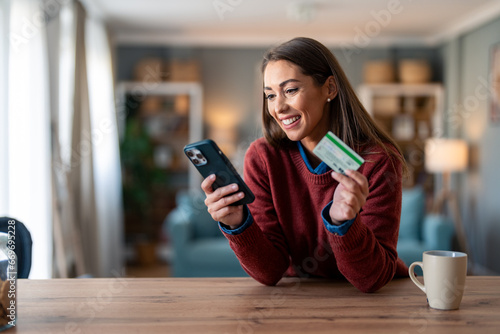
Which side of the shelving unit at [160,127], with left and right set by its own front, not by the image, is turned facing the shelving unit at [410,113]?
left

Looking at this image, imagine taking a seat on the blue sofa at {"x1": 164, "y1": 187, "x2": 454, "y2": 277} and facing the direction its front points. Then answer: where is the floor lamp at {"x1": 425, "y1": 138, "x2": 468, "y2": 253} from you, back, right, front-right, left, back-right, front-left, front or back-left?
back-left

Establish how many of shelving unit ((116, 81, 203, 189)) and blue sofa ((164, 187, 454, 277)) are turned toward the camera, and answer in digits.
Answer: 2

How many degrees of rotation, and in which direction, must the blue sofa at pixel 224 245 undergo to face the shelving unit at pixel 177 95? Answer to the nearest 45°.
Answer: approximately 135° to its right

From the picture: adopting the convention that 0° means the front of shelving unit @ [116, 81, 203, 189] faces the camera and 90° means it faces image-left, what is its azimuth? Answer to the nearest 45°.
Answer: approximately 0°

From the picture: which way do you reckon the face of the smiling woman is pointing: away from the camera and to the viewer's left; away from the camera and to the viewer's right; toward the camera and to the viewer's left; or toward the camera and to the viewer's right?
toward the camera and to the viewer's left

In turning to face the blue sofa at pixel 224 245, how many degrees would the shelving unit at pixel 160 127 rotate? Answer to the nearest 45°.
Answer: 0° — it already faces it

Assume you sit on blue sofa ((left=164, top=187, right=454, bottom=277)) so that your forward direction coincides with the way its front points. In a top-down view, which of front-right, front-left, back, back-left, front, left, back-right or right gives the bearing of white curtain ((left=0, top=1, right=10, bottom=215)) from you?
front-right

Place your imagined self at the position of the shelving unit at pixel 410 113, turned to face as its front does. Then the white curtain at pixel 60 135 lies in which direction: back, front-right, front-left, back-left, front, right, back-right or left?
front-right

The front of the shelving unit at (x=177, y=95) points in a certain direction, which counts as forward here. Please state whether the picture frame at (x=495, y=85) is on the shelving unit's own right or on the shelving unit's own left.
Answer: on the shelving unit's own left

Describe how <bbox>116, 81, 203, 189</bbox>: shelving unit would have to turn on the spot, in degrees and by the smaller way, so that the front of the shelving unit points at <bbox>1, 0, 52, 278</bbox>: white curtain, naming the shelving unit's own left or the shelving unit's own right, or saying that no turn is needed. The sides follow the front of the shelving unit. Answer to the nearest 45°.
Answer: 0° — it already faces it

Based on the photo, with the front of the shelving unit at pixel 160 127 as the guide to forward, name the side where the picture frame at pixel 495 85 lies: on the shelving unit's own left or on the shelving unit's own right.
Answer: on the shelving unit's own left

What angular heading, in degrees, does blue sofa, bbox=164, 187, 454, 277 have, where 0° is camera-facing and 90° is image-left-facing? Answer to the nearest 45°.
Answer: approximately 0°

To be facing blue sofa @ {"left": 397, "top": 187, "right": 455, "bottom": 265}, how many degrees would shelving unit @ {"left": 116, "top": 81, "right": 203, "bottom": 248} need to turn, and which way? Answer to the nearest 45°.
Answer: approximately 45° to its left
